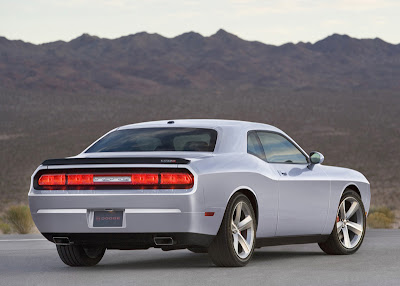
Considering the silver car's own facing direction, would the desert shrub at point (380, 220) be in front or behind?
in front

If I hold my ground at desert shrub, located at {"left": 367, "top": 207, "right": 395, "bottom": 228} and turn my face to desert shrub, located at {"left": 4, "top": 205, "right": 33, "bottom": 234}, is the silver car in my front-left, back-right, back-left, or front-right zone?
front-left

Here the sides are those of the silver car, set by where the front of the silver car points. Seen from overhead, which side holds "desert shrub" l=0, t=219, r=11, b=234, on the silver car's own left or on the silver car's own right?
on the silver car's own left

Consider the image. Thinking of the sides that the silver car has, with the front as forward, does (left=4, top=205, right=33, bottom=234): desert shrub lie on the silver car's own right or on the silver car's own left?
on the silver car's own left

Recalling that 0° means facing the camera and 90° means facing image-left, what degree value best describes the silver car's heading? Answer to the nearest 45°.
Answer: approximately 225°
